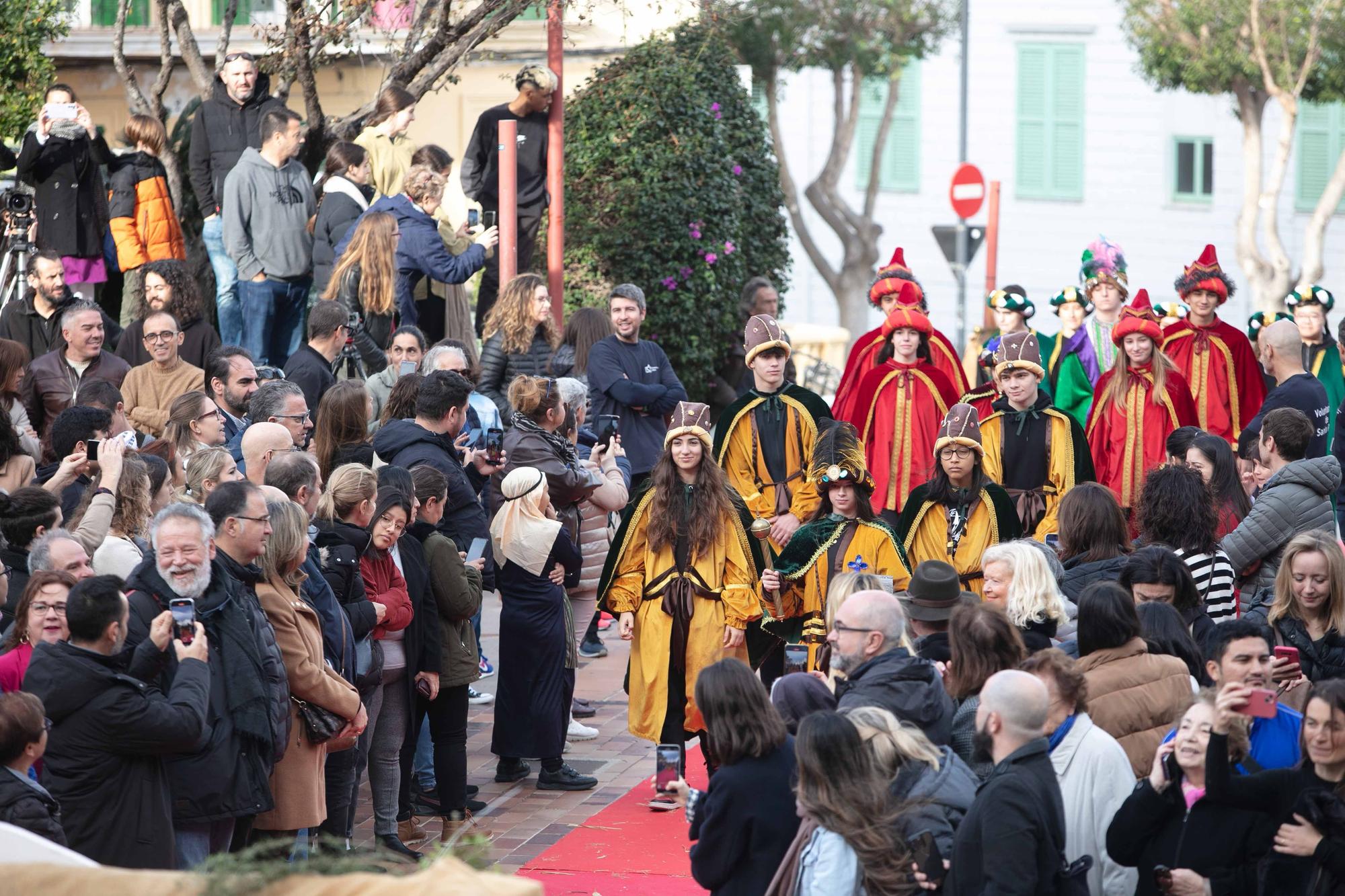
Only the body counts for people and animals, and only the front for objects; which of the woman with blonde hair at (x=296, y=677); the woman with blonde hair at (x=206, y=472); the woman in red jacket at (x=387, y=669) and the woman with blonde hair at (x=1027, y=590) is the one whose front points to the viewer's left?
the woman with blonde hair at (x=1027, y=590)

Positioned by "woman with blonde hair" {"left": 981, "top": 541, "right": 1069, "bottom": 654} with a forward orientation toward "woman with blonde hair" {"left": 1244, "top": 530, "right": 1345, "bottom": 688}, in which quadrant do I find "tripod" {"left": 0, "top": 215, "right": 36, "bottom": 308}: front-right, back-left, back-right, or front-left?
back-left

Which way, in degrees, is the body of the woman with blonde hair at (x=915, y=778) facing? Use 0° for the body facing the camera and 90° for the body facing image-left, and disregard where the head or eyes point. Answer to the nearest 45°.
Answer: approximately 135°

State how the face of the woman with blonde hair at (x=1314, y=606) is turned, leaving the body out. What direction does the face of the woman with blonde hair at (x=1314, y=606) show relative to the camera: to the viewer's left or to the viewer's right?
to the viewer's left

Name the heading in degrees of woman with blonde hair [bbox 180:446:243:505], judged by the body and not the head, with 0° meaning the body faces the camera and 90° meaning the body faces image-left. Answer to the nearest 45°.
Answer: approximately 270°

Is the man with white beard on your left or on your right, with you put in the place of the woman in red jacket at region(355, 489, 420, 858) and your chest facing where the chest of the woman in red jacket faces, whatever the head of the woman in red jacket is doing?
on your right

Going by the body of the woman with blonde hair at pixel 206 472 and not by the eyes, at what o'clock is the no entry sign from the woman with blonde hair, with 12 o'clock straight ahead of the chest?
The no entry sign is roughly at 10 o'clock from the woman with blonde hair.

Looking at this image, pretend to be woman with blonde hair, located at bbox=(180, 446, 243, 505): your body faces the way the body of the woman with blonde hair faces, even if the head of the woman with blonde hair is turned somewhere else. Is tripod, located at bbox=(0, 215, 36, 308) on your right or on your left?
on your left

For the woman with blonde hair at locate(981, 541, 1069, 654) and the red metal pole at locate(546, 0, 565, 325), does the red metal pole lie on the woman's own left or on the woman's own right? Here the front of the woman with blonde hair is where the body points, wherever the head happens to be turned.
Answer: on the woman's own right
